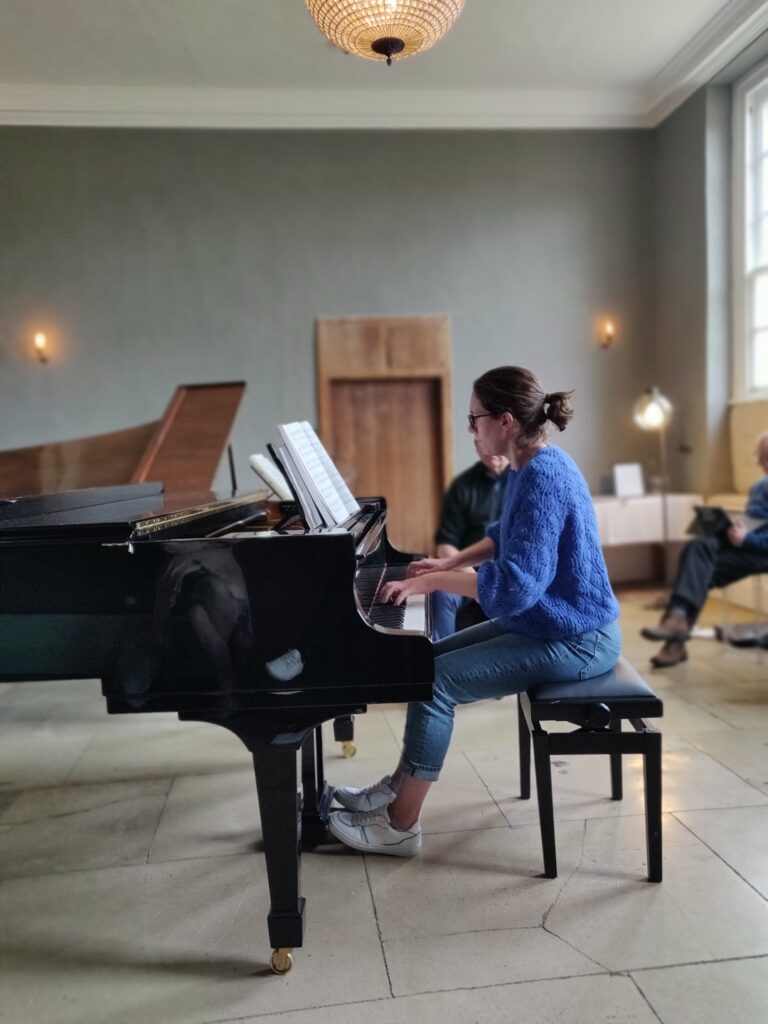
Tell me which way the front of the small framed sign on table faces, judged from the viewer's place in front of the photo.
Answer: facing the viewer

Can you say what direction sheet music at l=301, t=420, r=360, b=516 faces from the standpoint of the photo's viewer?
facing to the right of the viewer

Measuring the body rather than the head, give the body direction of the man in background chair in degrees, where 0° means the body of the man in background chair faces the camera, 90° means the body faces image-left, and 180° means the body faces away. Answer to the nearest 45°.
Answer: approximately 90°

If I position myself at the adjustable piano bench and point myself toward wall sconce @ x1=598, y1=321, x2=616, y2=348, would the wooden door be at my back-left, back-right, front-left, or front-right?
front-left

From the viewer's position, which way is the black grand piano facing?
facing to the right of the viewer

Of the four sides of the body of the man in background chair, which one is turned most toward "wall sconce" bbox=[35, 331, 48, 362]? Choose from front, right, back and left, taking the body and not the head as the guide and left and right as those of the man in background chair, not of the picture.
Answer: front

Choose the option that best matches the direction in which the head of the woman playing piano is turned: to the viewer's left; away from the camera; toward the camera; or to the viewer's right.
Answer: to the viewer's left

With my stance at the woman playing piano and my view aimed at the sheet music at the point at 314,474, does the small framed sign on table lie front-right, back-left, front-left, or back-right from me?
back-right

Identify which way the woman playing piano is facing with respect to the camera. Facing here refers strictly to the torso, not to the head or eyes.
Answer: to the viewer's left

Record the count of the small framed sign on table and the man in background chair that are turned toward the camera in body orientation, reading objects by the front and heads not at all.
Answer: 1

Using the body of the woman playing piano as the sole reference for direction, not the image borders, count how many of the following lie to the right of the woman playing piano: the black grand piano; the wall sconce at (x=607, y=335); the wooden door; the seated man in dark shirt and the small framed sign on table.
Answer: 4

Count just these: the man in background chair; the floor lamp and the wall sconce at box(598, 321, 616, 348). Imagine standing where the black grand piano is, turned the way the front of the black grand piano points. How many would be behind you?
0

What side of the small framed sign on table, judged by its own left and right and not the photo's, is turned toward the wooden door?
right
